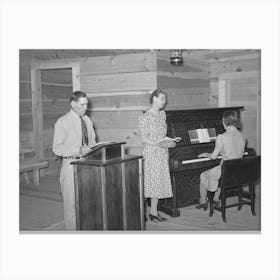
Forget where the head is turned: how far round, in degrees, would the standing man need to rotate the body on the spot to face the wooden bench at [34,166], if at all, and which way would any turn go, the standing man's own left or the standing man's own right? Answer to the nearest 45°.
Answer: approximately 135° to the standing man's own left

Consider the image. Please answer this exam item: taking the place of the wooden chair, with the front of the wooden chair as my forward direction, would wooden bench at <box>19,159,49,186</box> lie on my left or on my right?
on my left

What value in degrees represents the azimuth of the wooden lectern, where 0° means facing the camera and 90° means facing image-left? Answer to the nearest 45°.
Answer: approximately 315°

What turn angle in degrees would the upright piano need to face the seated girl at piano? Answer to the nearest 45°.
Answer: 0° — it already faces them

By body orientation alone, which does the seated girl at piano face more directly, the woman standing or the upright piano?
the upright piano

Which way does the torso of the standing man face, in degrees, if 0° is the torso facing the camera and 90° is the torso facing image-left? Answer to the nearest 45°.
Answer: approximately 315°

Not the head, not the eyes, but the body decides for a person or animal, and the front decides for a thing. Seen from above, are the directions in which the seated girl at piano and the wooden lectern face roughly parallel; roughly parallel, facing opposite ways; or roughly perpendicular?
roughly parallel, facing opposite ways

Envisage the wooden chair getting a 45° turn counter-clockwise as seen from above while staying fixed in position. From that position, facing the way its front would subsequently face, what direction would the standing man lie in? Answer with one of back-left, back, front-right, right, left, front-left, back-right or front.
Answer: front-left

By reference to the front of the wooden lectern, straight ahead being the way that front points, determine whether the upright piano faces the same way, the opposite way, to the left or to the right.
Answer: the same way

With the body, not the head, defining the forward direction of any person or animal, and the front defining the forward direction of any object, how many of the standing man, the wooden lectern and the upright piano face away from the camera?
0
